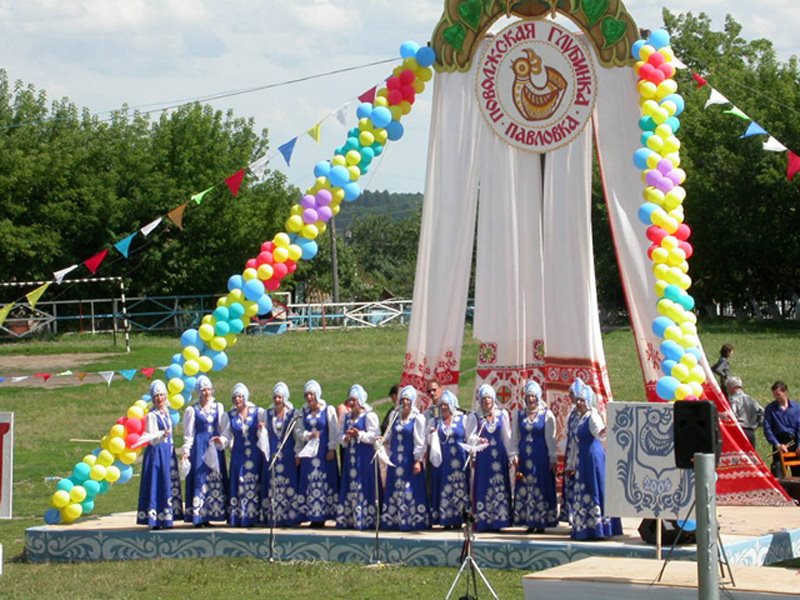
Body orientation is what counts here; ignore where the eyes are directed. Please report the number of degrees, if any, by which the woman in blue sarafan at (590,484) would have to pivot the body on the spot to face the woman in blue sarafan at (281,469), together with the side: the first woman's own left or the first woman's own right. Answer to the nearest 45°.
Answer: approximately 45° to the first woman's own right

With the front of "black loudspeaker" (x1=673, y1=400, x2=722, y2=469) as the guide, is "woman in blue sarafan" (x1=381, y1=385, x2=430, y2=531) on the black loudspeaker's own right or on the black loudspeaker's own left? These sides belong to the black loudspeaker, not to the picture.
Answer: on the black loudspeaker's own right

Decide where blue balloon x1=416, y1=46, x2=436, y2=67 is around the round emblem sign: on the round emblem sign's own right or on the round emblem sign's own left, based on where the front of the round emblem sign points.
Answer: on the round emblem sign's own right

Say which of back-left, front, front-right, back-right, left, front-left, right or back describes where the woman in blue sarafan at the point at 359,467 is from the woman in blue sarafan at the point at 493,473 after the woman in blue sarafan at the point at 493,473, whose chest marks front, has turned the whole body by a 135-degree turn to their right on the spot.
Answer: front-left

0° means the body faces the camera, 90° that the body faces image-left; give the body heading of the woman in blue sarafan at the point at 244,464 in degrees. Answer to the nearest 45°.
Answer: approximately 0°

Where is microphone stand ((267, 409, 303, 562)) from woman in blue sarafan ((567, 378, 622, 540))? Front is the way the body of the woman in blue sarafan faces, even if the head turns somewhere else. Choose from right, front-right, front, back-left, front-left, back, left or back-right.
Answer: front-right

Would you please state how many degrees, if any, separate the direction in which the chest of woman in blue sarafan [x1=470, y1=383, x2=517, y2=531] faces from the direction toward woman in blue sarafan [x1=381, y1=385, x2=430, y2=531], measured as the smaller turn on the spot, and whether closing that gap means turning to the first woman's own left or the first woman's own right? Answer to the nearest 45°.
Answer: approximately 90° to the first woman's own right

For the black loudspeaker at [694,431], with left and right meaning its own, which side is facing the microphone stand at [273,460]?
right

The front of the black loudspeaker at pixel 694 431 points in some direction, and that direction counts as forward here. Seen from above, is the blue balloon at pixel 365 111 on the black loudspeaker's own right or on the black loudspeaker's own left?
on the black loudspeaker's own right

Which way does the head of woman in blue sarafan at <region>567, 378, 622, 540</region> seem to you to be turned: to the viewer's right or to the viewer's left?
to the viewer's left

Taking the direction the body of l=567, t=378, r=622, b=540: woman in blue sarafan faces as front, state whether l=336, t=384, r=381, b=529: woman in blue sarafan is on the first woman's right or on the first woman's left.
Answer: on the first woman's right

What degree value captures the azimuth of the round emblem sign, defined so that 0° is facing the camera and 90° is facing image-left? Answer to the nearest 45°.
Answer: approximately 0°
